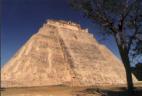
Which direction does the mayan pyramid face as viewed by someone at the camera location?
facing the viewer and to the right of the viewer
